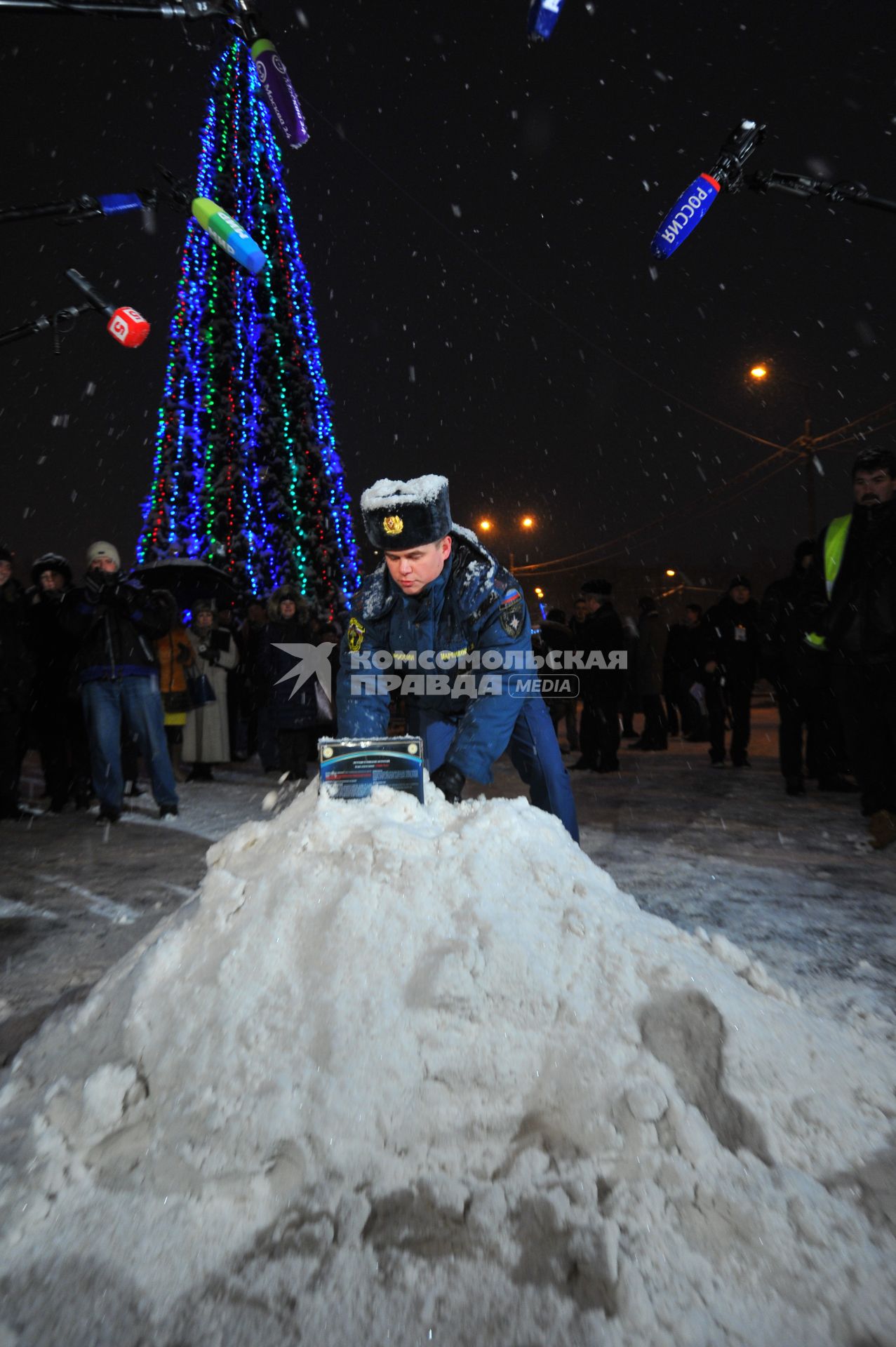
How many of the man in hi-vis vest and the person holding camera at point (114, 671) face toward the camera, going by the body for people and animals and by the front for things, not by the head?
2

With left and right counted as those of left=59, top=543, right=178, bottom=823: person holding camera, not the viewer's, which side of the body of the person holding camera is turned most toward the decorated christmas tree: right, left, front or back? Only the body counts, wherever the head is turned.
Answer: back

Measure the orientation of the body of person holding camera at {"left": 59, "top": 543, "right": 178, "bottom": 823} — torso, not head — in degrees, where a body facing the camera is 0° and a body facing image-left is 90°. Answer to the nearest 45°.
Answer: approximately 0°

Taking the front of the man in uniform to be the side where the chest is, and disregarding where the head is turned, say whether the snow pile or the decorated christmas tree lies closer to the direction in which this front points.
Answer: the snow pile

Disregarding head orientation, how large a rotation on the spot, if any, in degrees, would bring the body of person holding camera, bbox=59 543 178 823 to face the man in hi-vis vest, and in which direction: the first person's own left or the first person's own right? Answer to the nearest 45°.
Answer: approximately 45° to the first person's own left

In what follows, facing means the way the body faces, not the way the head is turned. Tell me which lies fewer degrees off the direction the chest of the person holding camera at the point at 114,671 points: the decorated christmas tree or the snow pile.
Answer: the snow pile

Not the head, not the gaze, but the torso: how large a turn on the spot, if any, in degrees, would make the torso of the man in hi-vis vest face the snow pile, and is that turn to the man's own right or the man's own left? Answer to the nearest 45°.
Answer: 0° — they already face it
